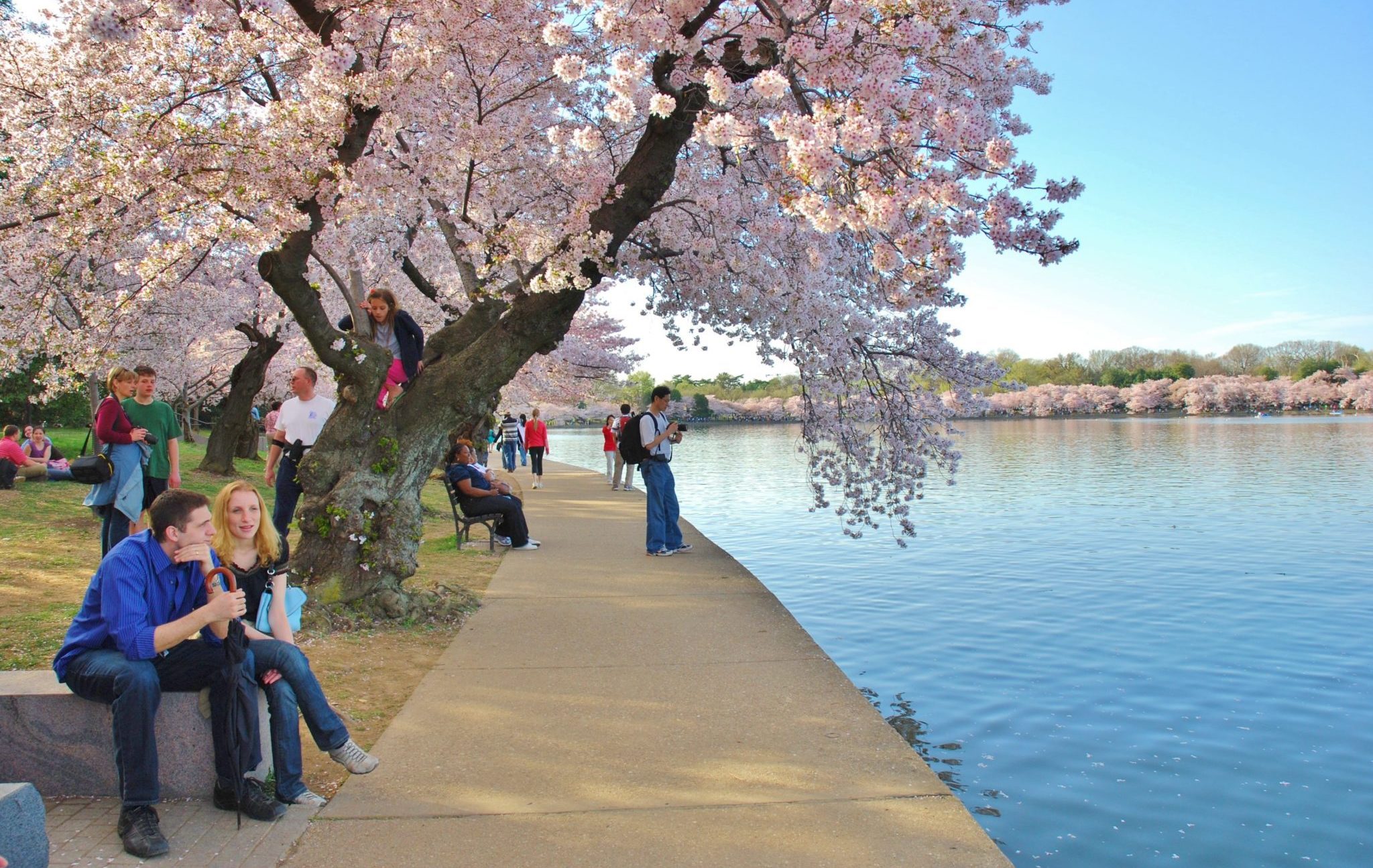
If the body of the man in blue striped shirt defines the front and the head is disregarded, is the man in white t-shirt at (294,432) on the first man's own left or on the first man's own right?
on the first man's own left

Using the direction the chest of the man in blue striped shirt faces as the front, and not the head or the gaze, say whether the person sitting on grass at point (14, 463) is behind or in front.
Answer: behind

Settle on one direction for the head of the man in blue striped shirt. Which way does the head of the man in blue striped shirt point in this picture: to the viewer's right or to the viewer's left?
to the viewer's right

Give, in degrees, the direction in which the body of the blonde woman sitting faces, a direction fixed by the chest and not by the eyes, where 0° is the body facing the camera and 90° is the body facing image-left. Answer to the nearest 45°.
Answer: approximately 315°

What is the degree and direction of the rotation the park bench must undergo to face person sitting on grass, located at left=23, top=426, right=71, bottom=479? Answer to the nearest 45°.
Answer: approximately 135° to its left

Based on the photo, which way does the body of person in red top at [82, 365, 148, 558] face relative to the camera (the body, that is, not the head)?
to the viewer's right

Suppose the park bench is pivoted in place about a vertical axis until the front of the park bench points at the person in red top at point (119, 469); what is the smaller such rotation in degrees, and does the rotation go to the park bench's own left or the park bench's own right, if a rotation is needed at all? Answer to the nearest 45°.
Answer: approximately 135° to the park bench's own right

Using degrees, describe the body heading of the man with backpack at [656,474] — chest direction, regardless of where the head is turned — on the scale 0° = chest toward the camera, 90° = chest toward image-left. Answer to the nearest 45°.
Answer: approximately 270°
